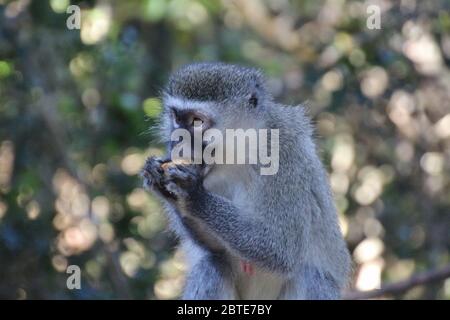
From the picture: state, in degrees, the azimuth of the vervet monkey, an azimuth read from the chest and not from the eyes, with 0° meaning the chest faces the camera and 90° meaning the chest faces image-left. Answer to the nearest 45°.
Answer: approximately 45°
